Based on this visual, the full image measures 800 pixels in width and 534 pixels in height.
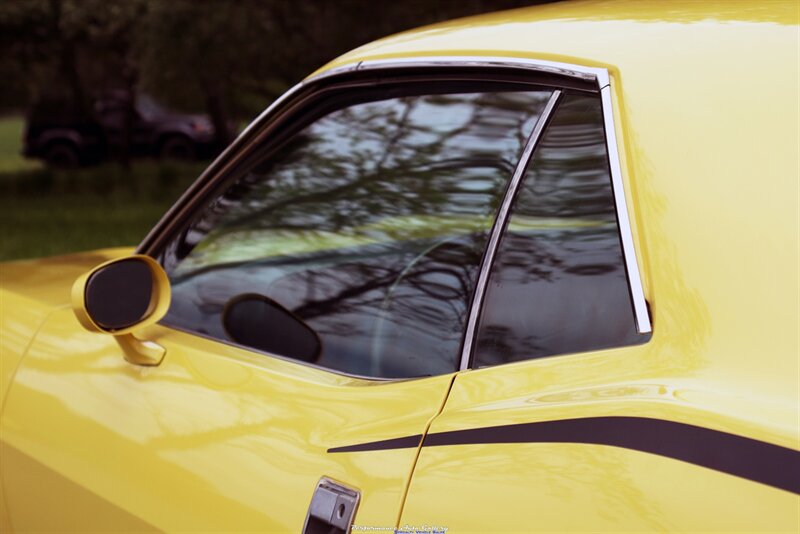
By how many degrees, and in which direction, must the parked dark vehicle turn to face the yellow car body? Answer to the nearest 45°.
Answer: approximately 90° to its right

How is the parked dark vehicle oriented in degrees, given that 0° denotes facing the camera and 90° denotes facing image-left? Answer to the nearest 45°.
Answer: approximately 270°
